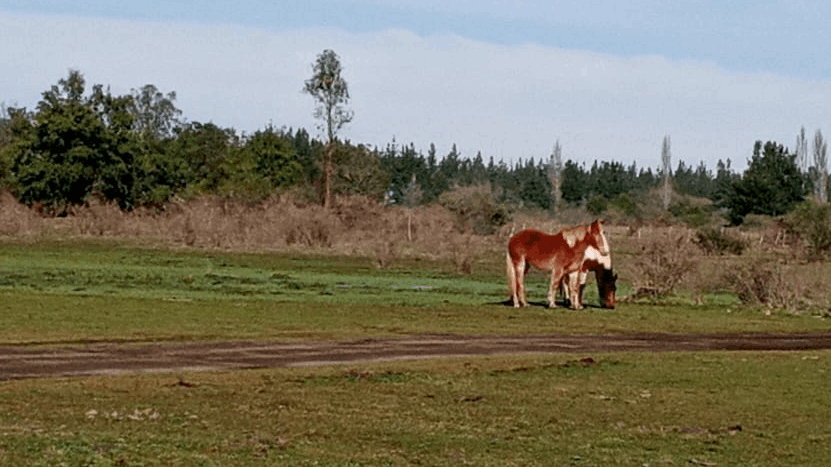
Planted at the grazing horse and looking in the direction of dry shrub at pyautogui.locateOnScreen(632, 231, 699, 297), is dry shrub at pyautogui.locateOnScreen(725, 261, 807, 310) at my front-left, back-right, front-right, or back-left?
front-right

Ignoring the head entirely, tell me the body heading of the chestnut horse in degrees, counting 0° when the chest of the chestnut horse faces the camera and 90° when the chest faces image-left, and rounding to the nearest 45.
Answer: approximately 270°

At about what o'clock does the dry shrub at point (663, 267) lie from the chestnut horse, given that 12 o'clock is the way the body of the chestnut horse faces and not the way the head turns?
The dry shrub is roughly at 10 o'clock from the chestnut horse.

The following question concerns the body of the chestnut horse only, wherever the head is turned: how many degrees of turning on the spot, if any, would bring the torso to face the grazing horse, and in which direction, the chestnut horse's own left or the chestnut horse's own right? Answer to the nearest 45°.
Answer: approximately 45° to the chestnut horse's own left

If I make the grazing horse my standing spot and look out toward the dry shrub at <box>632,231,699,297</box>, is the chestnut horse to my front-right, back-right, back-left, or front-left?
back-left
